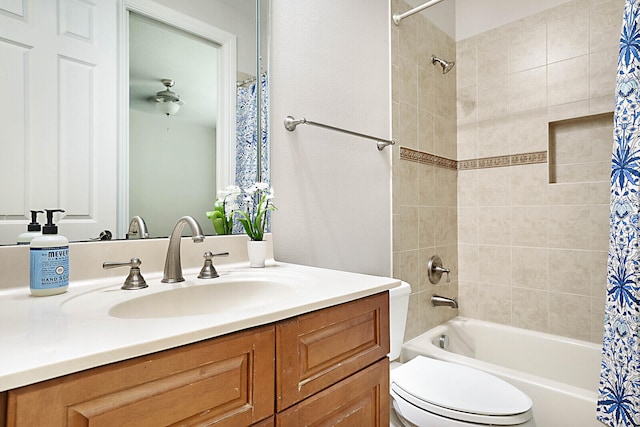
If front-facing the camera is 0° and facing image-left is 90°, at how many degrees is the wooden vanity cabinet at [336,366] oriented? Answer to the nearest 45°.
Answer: approximately 315°

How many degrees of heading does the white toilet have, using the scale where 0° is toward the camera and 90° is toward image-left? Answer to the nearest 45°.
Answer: approximately 315°

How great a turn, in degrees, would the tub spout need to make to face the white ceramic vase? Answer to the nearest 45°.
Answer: approximately 135° to its right

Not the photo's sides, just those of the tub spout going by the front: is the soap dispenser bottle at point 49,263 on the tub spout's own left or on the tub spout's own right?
on the tub spout's own right

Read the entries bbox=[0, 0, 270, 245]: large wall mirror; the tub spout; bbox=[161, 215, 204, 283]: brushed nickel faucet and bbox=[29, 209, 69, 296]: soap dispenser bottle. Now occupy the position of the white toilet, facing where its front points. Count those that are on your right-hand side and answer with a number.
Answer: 3

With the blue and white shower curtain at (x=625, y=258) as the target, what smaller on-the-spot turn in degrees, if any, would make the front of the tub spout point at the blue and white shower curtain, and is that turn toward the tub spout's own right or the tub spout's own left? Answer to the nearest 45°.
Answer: approximately 45° to the tub spout's own right

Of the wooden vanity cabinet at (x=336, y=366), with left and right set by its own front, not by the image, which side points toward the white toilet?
left

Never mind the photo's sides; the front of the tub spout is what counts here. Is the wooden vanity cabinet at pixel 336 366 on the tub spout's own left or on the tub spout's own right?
on the tub spout's own right

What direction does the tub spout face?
to the viewer's right

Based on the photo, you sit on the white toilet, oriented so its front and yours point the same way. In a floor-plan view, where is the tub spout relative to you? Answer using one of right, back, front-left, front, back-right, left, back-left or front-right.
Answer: back-left

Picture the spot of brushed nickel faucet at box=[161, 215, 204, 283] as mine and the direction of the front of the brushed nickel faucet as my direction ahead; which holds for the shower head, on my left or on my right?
on my left

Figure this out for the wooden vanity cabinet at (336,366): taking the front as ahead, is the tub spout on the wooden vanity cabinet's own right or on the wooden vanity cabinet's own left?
on the wooden vanity cabinet's own left

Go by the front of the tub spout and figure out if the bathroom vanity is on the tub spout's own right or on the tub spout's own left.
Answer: on the tub spout's own right
